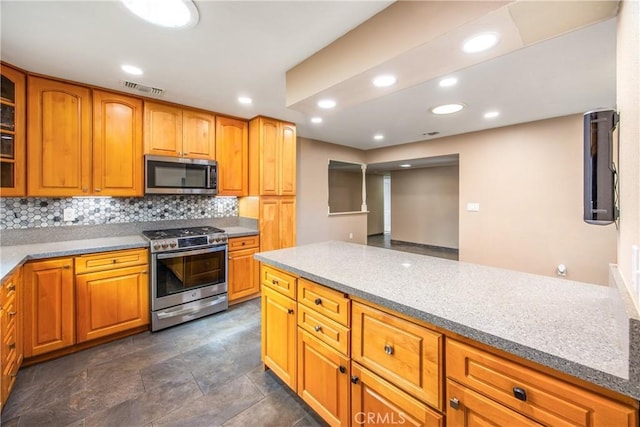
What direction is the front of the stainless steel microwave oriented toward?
toward the camera

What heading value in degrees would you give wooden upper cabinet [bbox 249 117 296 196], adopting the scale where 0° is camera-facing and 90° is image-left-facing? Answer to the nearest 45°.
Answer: approximately 315°

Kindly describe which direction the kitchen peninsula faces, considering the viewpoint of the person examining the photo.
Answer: facing the viewer and to the left of the viewer

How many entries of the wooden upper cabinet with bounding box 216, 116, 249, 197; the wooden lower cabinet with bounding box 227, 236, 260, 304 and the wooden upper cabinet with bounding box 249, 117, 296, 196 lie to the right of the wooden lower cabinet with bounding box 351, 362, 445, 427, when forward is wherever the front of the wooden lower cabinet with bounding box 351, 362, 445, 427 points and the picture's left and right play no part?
3

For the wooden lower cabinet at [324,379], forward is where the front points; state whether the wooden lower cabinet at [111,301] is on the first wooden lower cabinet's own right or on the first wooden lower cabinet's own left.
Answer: on the first wooden lower cabinet's own right

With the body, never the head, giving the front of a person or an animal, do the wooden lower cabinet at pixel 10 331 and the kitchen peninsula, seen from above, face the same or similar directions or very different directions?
very different directions

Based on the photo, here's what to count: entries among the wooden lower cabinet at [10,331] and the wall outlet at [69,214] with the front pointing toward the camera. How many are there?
1

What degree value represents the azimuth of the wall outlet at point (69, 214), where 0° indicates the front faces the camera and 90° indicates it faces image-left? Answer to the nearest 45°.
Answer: approximately 0°

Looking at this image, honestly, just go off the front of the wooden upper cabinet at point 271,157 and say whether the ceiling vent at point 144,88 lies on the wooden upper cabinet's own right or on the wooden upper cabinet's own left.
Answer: on the wooden upper cabinet's own right

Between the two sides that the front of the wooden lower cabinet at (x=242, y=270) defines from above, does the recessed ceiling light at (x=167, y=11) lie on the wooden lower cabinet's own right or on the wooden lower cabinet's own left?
on the wooden lower cabinet's own right

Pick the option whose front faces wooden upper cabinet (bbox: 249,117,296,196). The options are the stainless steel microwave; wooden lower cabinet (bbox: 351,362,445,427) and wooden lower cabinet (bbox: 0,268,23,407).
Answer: wooden lower cabinet (bbox: 0,268,23,407)

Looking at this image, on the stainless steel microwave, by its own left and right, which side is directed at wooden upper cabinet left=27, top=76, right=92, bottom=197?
right

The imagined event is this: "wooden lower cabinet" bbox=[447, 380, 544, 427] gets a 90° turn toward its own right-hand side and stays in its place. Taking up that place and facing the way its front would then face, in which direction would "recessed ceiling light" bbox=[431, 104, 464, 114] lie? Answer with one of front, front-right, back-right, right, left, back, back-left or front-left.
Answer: front-right
